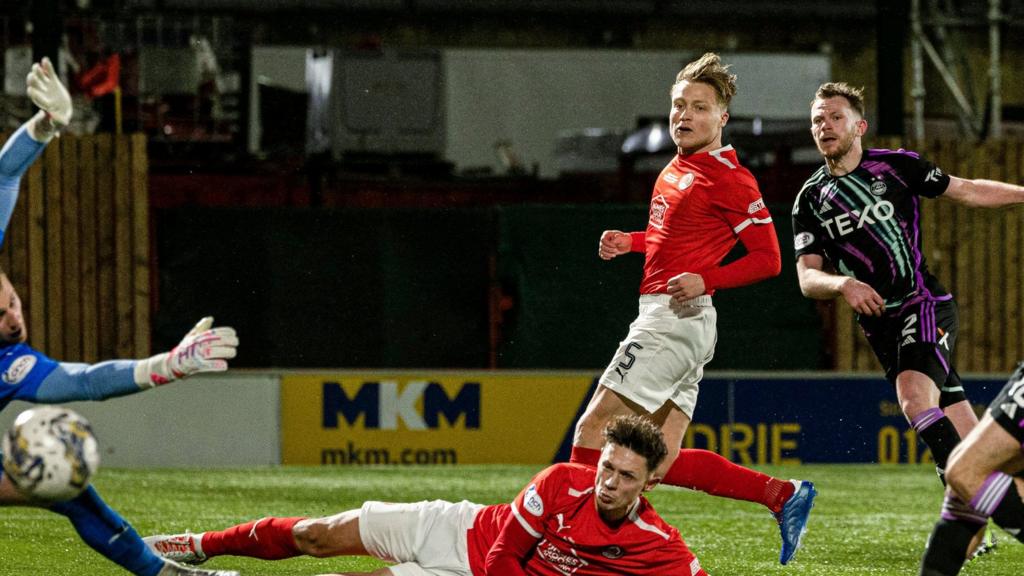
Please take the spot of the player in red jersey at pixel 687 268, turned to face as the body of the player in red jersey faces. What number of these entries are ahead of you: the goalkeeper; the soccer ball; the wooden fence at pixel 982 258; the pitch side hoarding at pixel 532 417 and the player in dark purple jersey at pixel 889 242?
2

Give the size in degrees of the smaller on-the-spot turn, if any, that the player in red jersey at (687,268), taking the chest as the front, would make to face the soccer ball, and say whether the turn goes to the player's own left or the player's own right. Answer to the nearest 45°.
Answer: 0° — they already face it

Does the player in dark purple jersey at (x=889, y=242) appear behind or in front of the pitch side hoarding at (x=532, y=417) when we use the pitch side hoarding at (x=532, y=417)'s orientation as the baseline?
in front

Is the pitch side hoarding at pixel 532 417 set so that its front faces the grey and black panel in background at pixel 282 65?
no

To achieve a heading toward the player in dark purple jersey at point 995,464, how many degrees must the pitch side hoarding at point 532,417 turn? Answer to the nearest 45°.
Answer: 0° — it already faces them

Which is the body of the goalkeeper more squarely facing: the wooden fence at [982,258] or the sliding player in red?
the sliding player in red

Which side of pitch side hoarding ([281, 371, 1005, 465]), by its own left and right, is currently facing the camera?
front

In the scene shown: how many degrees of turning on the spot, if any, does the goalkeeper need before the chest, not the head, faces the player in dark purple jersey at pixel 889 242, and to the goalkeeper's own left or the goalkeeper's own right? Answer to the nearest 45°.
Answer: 0° — they already face them

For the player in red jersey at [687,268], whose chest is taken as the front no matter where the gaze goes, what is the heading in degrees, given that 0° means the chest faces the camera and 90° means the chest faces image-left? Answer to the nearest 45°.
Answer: approximately 45°

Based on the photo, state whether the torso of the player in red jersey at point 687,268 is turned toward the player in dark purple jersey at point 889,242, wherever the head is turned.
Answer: no

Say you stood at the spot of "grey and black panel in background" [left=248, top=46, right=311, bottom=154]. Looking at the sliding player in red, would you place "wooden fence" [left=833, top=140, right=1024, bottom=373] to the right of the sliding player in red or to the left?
left

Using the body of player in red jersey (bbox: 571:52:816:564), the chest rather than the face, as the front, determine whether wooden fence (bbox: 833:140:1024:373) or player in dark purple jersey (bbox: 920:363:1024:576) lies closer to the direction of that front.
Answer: the player in dark purple jersey
